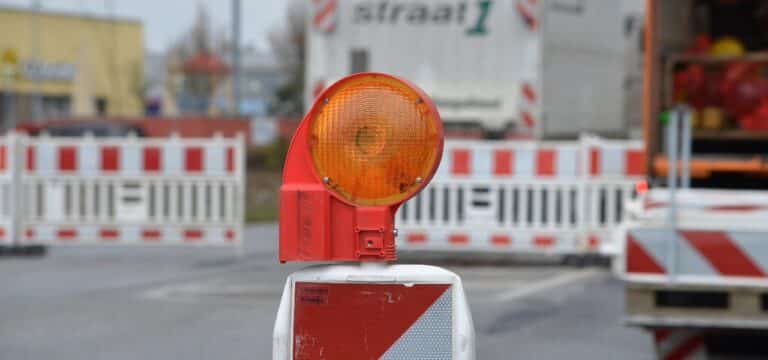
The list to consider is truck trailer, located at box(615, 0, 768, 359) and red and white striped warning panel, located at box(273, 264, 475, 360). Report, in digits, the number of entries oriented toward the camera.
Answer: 1

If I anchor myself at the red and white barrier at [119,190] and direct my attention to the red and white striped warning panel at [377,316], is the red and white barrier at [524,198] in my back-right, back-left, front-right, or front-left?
front-left

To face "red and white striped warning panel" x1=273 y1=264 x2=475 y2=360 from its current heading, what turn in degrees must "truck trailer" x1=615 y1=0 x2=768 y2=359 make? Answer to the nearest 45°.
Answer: approximately 180°

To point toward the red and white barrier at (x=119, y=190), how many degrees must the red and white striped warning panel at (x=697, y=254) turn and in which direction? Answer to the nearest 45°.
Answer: approximately 135° to its right

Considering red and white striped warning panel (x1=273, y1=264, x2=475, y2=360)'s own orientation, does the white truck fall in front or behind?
behind

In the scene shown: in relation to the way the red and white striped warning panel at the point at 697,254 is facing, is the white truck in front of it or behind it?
behind

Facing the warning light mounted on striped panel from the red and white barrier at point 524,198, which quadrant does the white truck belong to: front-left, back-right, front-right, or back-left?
back-right

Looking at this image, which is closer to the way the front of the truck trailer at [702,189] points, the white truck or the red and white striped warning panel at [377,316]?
the white truck

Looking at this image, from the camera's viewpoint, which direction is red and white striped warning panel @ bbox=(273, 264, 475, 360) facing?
toward the camera

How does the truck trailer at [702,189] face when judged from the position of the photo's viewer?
facing away from the viewer

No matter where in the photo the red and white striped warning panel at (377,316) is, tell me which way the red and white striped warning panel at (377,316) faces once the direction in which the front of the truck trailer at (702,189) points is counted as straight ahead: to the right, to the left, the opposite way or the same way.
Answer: the opposite way

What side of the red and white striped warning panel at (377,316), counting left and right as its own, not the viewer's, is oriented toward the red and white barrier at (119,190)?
back

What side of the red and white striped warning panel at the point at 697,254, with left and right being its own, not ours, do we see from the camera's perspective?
front

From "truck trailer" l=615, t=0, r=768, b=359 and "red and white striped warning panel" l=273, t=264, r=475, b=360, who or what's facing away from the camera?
the truck trailer
